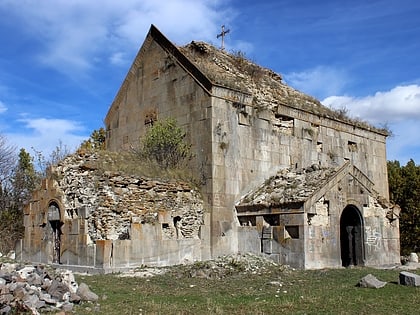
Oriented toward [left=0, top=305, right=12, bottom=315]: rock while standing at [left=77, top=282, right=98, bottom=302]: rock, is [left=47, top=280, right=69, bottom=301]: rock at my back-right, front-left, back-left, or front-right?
front-right

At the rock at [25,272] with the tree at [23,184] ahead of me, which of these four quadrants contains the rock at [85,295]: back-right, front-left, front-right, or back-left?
back-right

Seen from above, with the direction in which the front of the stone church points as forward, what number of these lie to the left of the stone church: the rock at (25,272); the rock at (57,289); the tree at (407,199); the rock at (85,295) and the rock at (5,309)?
1

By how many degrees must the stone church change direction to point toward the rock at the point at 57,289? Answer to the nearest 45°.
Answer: approximately 45° to its right

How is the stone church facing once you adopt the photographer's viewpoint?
facing the viewer and to the right of the viewer

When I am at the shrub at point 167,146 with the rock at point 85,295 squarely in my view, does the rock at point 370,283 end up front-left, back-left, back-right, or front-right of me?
front-left

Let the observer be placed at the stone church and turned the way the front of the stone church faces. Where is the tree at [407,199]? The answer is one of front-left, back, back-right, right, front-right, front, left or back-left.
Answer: left

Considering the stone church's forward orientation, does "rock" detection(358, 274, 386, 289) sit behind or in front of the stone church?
in front

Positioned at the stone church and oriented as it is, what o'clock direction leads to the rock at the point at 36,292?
The rock is roughly at 2 o'clock from the stone church.

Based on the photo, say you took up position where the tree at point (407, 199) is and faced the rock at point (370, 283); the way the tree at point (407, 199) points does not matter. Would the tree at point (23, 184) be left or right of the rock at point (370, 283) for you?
right

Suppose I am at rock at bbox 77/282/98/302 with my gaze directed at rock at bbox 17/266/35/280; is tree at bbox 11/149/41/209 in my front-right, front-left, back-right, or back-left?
front-right

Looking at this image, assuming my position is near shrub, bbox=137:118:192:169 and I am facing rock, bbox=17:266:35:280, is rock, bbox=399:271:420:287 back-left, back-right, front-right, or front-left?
front-left

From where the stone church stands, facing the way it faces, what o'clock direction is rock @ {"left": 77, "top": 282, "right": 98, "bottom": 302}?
The rock is roughly at 2 o'clock from the stone church.

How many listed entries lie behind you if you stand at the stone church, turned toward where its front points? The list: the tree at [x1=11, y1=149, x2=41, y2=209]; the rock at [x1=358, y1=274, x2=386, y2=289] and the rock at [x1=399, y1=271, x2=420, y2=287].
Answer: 1
